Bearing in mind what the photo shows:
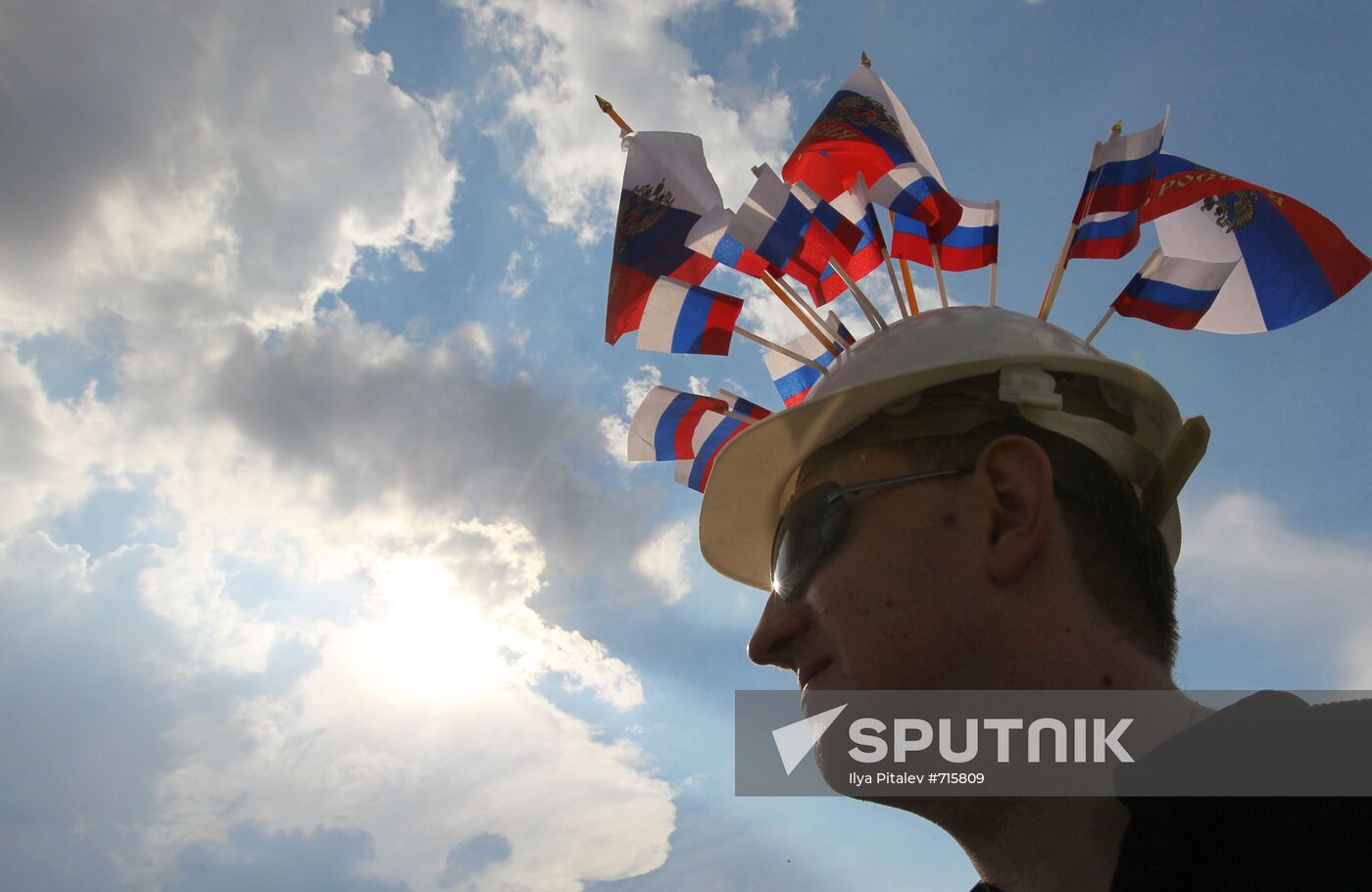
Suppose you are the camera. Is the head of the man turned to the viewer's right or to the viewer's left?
to the viewer's left

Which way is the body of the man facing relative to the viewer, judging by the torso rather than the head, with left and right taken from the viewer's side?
facing to the left of the viewer
